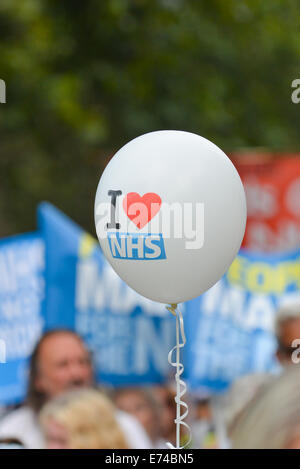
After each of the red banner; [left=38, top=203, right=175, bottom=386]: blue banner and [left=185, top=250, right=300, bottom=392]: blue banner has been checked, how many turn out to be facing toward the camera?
3

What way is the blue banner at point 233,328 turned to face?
toward the camera

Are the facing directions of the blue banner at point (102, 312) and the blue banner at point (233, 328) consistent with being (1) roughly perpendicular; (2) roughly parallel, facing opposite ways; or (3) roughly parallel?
roughly parallel

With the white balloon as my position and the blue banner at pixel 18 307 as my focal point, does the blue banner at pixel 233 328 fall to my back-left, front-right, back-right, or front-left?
front-right

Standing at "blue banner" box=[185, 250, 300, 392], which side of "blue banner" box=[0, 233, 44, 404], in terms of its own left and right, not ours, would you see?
left

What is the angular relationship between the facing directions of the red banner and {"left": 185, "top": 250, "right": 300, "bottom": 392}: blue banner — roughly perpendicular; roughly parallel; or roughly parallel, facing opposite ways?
roughly parallel

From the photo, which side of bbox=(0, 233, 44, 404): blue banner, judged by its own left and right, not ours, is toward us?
front

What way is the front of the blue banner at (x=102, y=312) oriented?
toward the camera

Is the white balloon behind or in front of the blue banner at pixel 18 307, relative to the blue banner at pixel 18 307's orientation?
in front

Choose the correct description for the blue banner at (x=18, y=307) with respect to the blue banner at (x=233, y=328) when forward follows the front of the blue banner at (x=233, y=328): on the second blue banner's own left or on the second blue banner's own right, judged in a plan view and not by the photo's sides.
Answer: on the second blue banner's own right
